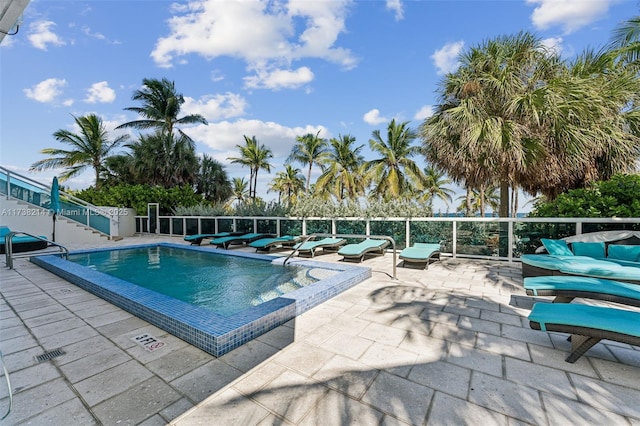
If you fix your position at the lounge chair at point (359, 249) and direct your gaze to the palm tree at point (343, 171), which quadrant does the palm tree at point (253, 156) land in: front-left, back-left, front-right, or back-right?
front-left

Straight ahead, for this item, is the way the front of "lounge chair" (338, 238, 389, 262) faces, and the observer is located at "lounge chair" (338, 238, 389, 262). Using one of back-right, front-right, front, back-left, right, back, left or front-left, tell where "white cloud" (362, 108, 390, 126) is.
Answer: back-right

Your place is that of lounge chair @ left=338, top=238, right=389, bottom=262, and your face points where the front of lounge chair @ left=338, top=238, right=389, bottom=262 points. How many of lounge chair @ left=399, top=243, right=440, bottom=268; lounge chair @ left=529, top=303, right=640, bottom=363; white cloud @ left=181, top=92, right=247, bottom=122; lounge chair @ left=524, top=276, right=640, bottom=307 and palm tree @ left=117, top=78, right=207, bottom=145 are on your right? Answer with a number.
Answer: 2

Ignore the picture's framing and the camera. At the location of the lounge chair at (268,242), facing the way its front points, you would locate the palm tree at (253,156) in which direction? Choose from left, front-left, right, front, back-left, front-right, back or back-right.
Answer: back-right

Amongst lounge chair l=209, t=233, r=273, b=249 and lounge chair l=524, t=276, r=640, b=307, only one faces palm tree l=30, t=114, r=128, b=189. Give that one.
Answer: lounge chair l=524, t=276, r=640, b=307

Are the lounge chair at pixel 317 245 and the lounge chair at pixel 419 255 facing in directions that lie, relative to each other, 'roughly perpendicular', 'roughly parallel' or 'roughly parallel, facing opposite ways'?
roughly parallel

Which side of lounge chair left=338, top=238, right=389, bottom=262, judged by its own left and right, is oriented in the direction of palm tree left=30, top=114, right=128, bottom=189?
right

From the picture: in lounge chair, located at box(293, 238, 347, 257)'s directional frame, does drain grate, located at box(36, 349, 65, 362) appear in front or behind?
in front

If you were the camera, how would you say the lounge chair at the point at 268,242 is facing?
facing the viewer and to the left of the viewer

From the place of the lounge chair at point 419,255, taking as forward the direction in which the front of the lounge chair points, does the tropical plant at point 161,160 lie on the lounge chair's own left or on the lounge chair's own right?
on the lounge chair's own right

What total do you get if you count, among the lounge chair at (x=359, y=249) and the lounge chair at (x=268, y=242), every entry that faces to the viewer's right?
0

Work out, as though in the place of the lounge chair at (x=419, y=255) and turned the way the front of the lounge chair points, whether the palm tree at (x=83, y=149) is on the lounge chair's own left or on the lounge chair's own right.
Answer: on the lounge chair's own right

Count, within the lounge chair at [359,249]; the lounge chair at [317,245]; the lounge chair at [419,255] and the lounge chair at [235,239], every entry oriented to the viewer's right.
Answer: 0

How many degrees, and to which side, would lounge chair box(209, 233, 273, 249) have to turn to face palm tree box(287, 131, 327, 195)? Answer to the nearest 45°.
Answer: approximately 135° to its right

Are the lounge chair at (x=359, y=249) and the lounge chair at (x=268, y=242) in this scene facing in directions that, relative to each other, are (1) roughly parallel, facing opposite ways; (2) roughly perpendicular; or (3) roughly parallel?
roughly parallel
